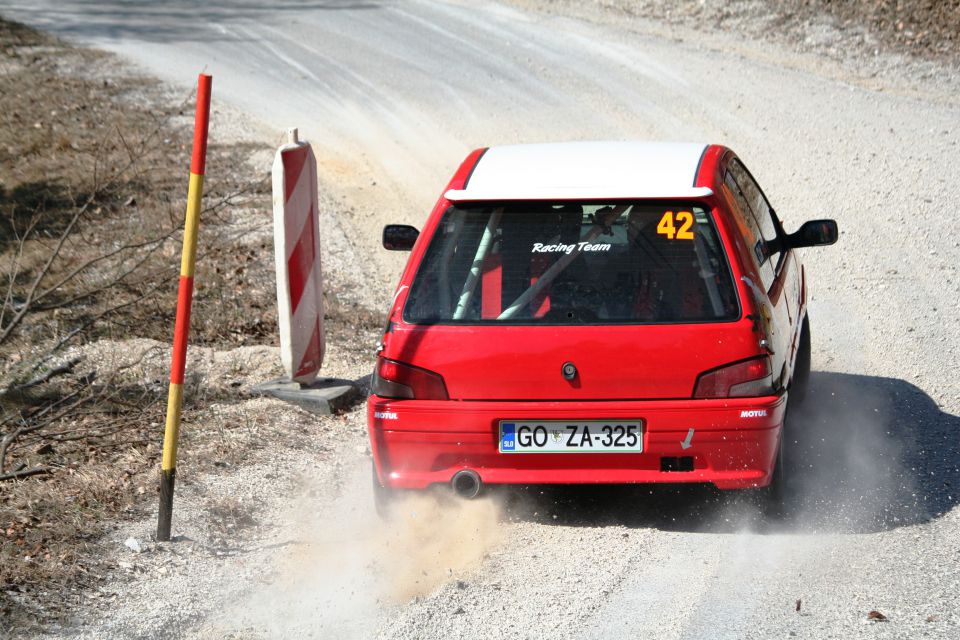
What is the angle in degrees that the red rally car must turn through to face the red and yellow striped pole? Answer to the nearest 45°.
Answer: approximately 90° to its left

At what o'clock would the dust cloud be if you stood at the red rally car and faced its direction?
The dust cloud is roughly at 8 o'clock from the red rally car.

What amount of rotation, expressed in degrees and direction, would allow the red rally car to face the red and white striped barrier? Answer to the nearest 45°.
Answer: approximately 45° to its left

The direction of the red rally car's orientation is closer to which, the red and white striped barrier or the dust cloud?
the red and white striped barrier

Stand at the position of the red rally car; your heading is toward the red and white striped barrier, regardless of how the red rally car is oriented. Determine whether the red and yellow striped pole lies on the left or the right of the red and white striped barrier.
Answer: left

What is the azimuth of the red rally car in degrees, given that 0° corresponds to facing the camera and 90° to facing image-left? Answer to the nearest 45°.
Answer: approximately 180°
